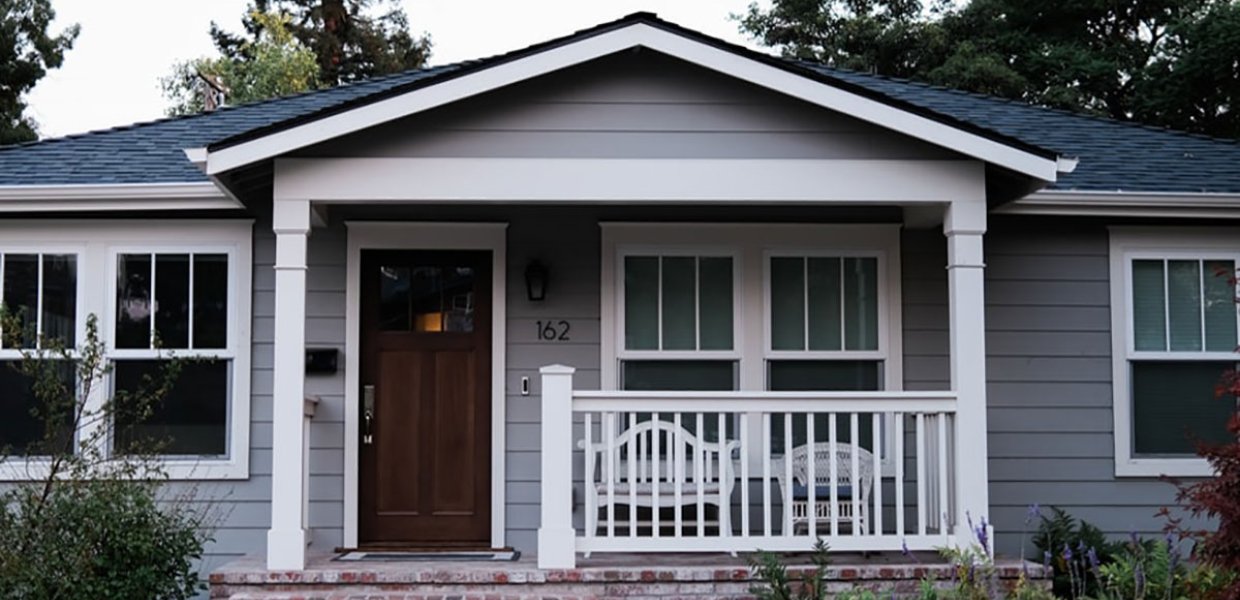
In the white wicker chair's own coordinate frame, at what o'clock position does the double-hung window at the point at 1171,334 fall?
The double-hung window is roughly at 8 o'clock from the white wicker chair.

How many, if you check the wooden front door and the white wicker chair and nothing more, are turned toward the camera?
2

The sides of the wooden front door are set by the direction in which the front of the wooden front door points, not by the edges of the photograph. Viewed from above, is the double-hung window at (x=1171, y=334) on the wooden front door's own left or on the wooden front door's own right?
on the wooden front door's own left

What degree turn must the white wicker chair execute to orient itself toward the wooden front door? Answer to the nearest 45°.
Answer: approximately 90° to its right

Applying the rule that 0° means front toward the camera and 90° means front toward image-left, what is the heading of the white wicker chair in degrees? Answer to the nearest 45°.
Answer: approximately 0°

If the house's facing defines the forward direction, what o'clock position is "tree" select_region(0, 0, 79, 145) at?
The tree is roughly at 5 o'clock from the house.

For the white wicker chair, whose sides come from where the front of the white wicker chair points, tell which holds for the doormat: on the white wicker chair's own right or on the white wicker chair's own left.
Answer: on the white wicker chair's own right
